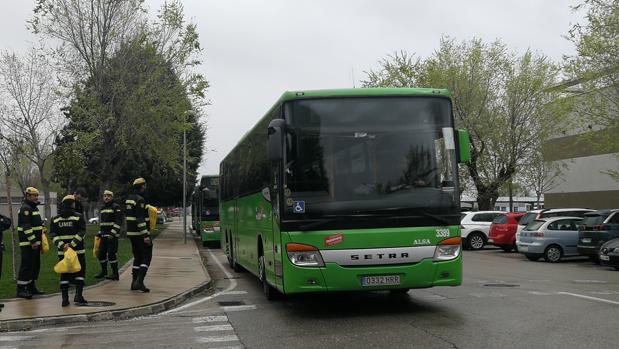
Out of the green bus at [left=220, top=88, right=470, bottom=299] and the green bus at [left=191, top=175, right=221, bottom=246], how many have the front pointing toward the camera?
2

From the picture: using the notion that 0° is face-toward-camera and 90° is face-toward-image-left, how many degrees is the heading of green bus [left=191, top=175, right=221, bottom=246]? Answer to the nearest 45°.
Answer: approximately 0°

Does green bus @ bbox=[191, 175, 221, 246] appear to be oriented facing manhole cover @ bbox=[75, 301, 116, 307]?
yes

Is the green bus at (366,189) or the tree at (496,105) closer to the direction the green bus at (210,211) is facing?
the green bus
